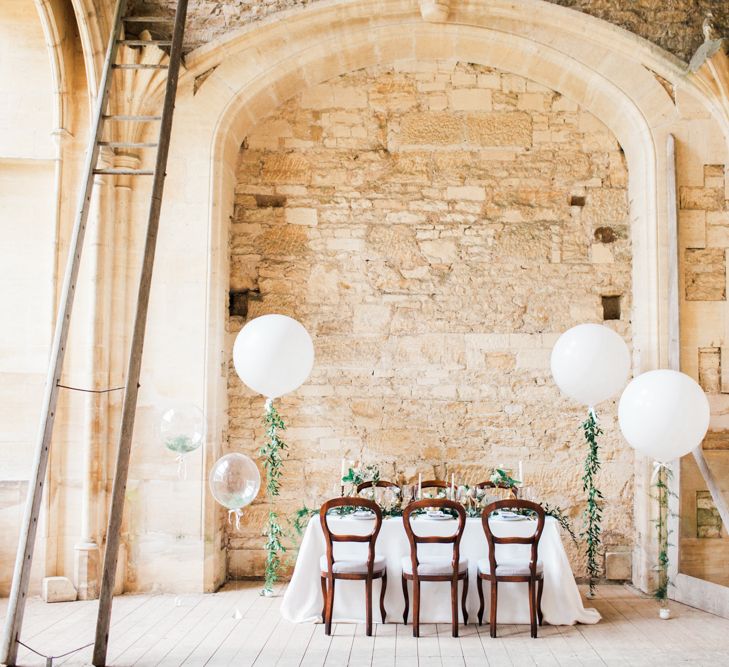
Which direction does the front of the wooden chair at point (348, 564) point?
away from the camera

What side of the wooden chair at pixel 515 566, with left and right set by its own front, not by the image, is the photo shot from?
back

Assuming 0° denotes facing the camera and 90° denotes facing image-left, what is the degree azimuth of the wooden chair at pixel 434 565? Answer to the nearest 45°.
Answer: approximately 180°

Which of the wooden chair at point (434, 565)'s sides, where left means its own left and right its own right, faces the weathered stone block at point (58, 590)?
left

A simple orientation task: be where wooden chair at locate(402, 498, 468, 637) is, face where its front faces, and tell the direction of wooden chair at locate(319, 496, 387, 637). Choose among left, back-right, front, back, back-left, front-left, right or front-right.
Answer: left

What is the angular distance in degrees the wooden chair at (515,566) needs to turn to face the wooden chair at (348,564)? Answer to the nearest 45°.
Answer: approximately 90° to its left

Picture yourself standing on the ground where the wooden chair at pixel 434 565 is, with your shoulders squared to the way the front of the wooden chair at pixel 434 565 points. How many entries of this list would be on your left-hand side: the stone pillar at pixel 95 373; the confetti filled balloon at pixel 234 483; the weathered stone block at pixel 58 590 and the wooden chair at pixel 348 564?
4

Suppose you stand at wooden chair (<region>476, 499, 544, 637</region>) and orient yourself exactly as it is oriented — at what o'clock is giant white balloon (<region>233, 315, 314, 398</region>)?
The giant white balloon is roughly at 9 o'clock from the wooden chair.

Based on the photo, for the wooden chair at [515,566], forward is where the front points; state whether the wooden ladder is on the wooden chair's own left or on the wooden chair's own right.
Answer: on the wooden chair's own left

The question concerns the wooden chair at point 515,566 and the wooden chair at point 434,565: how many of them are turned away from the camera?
2

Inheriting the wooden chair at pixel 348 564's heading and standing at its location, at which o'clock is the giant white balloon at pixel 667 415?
The giant white balloon is roughly at 3 o'clock from the wooden chair.
